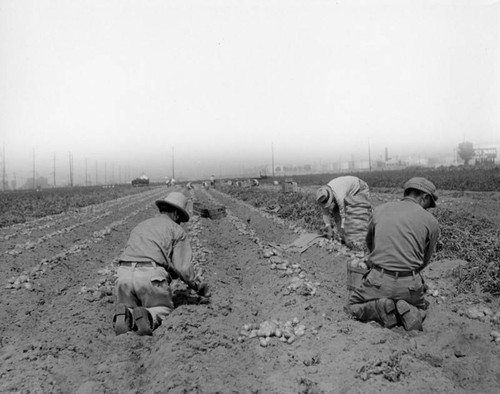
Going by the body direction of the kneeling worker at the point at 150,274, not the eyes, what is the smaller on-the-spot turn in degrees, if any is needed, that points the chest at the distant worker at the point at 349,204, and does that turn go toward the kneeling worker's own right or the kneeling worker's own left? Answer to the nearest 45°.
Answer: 0° — they already face them

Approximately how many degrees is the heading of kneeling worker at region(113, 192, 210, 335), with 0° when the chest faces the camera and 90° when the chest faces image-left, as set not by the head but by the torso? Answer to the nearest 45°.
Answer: approximately 225°

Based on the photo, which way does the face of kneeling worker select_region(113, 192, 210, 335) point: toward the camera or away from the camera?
away from the camera

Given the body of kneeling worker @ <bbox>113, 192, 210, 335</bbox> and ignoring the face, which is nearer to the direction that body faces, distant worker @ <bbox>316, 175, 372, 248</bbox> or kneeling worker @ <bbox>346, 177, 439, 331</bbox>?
the distant worker

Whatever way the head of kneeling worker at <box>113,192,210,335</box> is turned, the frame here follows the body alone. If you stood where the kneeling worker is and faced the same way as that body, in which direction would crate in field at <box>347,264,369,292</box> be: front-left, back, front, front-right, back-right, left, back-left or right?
front-right

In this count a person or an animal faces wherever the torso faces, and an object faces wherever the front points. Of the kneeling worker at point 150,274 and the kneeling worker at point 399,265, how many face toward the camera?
0

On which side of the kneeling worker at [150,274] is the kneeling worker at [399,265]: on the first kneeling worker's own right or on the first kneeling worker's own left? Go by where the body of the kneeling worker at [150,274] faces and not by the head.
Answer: on the first kneeling worker's own right

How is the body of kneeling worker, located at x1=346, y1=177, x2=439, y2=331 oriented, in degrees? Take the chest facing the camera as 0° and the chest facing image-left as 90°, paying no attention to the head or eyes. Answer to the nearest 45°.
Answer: approximately 180°

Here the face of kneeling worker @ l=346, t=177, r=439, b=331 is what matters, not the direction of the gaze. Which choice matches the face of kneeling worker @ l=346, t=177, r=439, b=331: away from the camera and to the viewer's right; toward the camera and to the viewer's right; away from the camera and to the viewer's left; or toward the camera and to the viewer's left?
away from the camera and to the viewer's right

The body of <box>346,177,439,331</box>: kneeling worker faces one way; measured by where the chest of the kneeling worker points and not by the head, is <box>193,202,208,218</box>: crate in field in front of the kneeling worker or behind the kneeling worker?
in front

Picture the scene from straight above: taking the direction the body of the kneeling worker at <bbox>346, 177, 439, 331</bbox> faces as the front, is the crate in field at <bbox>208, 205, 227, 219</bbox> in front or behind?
in front

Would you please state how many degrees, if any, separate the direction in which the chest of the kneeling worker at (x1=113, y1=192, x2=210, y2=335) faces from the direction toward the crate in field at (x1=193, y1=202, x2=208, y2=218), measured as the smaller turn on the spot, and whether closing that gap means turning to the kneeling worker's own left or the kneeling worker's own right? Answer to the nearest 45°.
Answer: approximately 45° to the kneeling worker's own left
